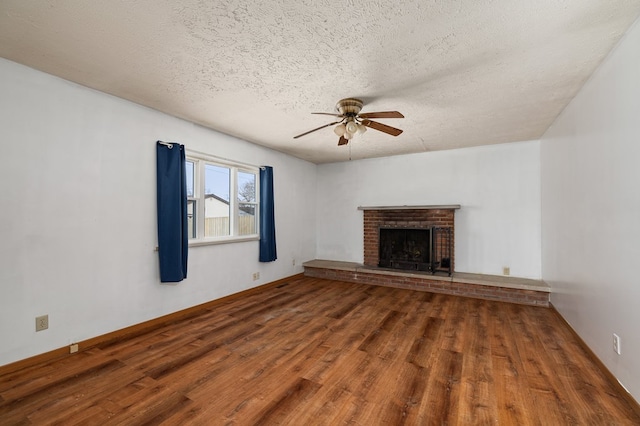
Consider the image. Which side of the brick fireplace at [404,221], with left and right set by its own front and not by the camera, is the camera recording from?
front

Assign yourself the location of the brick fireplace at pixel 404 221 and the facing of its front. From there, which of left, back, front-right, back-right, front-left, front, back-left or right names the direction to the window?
front-right
